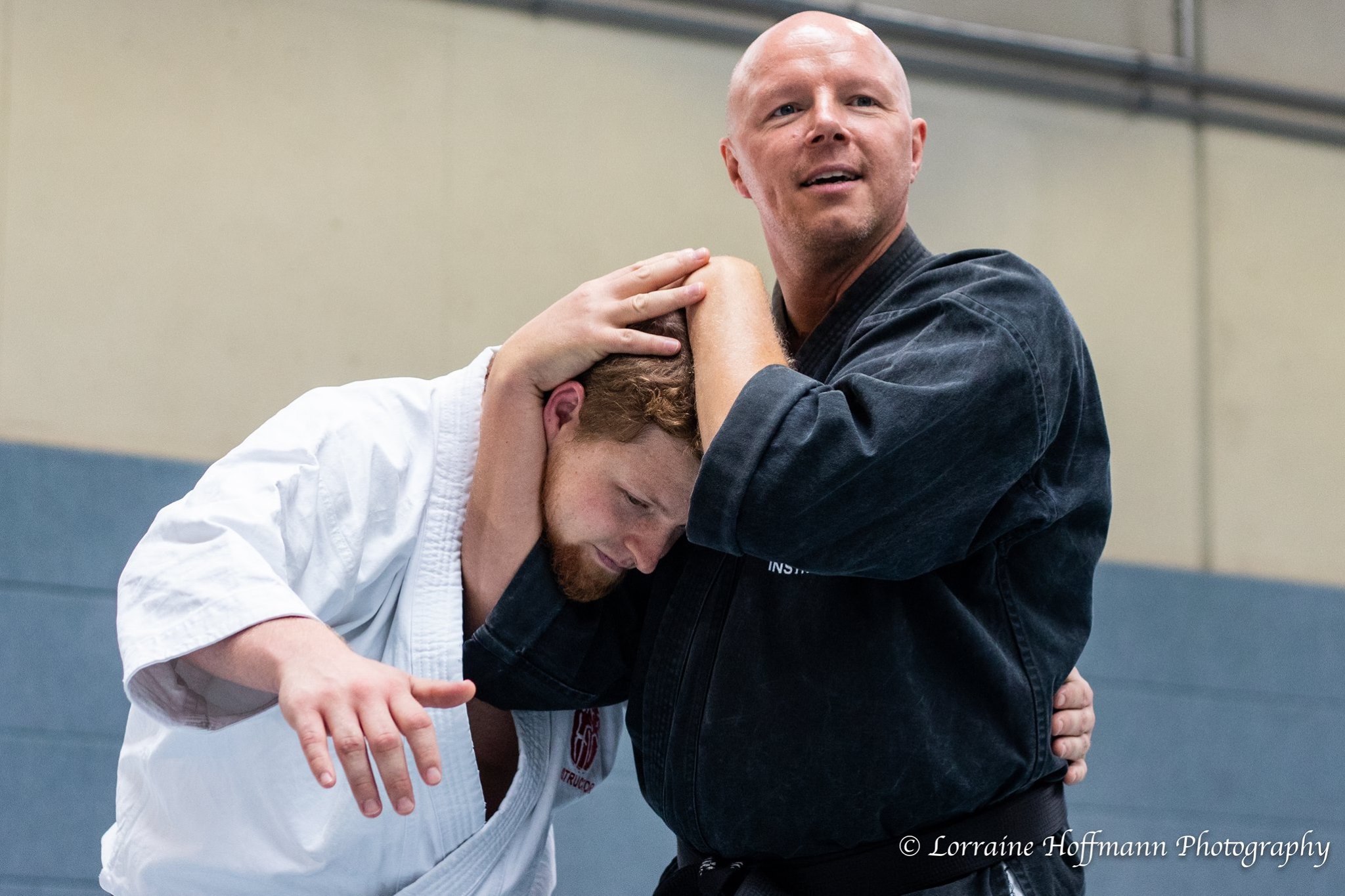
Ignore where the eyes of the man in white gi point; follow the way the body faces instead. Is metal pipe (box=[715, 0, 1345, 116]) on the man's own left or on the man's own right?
on the man's own left

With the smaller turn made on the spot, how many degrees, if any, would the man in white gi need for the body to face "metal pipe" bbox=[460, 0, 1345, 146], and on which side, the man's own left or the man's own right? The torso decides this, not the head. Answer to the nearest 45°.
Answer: approximately 90° to the man's own left

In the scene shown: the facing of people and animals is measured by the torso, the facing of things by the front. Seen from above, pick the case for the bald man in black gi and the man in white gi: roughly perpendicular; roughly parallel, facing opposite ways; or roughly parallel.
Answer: roughly perpendicular

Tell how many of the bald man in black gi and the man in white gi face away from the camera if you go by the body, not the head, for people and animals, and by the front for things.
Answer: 0

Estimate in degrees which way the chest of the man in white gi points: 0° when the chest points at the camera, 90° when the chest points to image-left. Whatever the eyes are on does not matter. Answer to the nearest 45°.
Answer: approximately 315°

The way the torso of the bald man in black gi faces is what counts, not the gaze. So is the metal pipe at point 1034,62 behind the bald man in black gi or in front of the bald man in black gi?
behind

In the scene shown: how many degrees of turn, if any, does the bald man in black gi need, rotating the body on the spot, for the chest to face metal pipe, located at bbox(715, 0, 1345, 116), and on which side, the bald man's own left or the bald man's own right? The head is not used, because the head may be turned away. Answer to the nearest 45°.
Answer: approximately 135° to the bald man's own right

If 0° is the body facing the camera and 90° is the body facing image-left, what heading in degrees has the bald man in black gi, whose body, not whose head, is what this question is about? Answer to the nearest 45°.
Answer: approximately 45°

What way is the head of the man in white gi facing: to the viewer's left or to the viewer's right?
to the viewer's right
